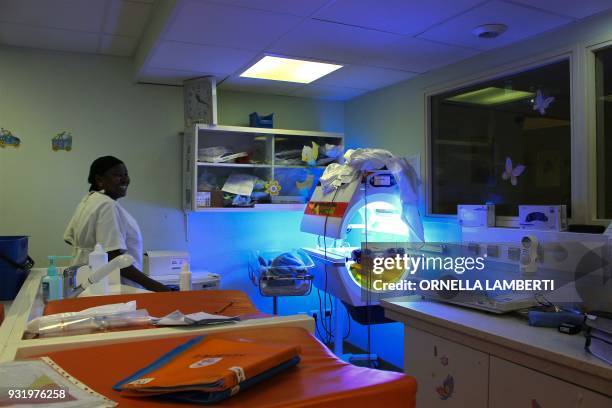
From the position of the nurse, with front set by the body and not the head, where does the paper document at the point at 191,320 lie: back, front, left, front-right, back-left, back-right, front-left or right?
right

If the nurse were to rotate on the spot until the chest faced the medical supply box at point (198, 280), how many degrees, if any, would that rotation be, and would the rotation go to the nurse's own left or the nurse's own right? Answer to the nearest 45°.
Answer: approximately 45° to the nurse's own left

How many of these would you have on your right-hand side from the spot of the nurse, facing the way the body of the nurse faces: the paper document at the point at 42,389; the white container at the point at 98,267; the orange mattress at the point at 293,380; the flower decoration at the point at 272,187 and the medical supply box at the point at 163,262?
3

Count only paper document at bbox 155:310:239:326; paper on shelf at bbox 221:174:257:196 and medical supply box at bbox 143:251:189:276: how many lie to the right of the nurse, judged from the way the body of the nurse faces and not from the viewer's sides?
1

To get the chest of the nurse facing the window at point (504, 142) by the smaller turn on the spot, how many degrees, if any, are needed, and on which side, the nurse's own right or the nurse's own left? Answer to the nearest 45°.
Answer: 0° — they already face it

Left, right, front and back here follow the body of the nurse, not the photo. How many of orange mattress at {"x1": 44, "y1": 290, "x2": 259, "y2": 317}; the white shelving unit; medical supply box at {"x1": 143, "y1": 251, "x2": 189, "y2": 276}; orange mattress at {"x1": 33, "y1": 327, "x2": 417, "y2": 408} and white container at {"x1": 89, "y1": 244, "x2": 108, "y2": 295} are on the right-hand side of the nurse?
3

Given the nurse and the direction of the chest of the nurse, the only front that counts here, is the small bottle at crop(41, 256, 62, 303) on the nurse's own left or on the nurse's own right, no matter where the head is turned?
on the nurse's own right

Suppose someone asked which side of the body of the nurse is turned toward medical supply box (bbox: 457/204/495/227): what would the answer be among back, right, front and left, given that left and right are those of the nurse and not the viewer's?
front

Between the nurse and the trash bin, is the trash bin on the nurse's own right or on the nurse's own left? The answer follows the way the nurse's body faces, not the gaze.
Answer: on the nurse's own right

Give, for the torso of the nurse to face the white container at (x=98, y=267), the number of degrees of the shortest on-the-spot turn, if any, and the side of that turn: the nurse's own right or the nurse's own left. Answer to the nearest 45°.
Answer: approximately 90° to the nurse's own right

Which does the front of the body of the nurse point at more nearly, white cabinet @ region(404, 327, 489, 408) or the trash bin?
the white cabinet

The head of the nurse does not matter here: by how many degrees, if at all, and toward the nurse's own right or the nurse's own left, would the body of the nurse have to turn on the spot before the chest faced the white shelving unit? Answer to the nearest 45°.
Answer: approximately 45° to the nurse's own left

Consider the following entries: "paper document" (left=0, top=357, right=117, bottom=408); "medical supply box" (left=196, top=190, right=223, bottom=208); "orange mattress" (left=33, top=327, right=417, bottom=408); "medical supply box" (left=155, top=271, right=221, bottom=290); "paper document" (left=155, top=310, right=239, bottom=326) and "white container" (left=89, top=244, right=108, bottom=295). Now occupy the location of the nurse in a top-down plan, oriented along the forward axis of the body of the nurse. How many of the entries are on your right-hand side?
4

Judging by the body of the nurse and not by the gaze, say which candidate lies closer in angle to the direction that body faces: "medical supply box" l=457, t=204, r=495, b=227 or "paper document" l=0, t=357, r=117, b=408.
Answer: the medical supply box

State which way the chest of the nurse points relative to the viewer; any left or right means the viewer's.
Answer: facing to the right of the viewer
